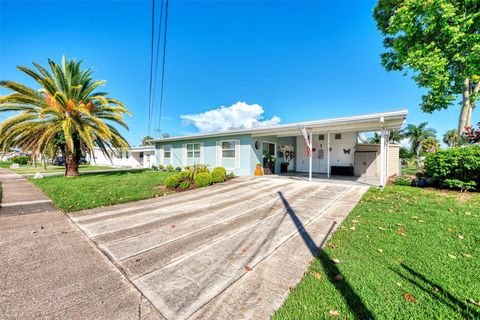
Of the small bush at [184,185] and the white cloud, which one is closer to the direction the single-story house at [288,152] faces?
the small bush

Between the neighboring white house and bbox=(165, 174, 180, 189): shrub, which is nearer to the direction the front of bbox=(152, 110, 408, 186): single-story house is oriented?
the shrub

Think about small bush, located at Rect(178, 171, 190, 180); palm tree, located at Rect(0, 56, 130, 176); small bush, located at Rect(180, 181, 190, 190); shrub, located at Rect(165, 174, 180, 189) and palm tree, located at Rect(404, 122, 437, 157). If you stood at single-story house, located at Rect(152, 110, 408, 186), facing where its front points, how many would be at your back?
1

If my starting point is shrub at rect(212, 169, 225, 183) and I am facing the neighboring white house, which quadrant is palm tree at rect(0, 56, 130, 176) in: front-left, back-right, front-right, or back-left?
front-left

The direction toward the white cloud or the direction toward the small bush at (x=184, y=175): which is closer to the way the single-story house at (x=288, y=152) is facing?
the small bush

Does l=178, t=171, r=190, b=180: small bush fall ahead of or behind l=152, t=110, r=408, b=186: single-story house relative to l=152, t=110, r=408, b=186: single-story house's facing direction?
ahead

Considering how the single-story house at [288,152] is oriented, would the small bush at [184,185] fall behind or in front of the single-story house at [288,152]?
in front

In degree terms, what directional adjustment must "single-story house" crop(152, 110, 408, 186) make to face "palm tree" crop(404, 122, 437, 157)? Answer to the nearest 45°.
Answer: approximately 180°

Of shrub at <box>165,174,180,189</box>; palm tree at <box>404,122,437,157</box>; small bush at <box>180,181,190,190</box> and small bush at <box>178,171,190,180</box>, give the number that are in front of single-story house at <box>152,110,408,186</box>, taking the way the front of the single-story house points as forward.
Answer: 3

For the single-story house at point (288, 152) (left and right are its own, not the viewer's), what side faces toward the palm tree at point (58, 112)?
front

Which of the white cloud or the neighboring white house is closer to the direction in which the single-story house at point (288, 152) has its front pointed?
the neighboring white house

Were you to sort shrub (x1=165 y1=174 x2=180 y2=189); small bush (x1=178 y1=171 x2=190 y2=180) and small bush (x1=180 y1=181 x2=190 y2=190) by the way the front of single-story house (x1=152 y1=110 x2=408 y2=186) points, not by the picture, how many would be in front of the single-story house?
3

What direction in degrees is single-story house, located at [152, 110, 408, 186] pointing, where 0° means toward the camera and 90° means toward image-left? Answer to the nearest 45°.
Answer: approximately 45°
